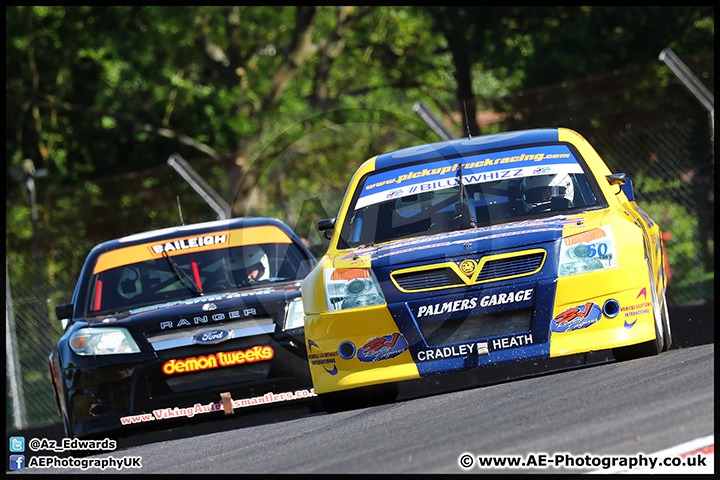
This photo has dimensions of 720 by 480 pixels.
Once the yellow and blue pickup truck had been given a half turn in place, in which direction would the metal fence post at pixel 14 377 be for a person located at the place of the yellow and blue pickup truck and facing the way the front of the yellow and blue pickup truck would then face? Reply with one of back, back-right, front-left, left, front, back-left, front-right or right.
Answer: front-left

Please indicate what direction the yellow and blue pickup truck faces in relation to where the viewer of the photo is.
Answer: facing the viewer
